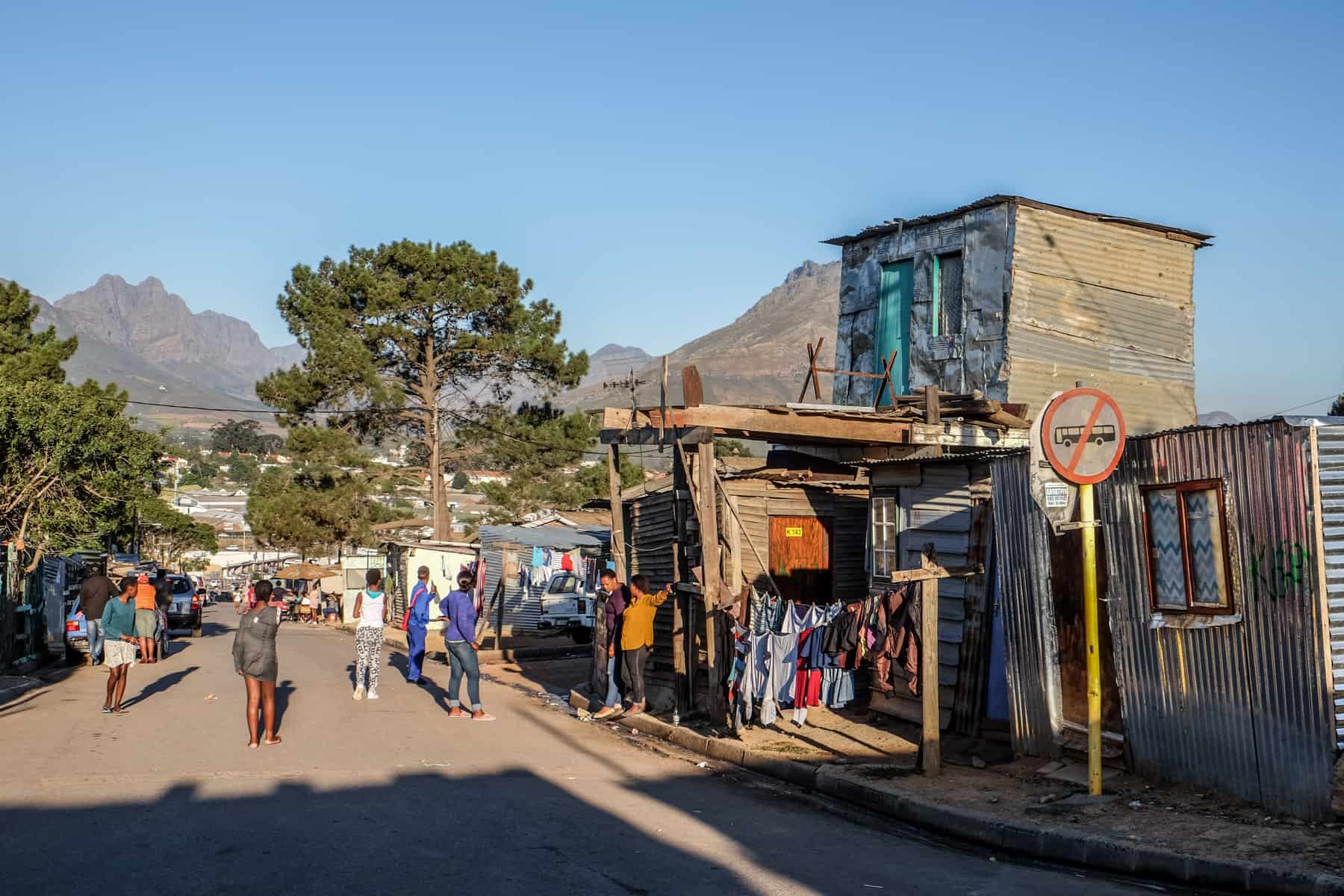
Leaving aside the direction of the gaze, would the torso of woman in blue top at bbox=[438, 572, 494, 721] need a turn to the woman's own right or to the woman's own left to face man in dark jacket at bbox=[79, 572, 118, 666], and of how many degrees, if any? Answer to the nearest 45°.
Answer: approximately 90° to the woman's own left

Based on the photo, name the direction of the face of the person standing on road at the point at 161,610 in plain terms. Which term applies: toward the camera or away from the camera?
away from the camera

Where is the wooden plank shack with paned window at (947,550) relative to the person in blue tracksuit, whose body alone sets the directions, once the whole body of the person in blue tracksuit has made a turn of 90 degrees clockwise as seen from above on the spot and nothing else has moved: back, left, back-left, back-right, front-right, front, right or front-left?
front-left

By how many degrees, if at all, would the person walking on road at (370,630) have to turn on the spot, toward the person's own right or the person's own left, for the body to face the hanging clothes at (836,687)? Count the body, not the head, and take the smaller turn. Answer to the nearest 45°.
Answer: approximately 135° to the person's own right

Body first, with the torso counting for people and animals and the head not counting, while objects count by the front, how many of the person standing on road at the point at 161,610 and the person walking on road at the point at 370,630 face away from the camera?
2

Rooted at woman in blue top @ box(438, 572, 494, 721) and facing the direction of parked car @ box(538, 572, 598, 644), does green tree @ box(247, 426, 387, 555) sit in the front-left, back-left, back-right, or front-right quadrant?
front-left

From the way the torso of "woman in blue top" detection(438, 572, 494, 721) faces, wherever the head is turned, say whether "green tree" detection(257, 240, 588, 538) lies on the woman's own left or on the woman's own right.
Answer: on the woman's own left

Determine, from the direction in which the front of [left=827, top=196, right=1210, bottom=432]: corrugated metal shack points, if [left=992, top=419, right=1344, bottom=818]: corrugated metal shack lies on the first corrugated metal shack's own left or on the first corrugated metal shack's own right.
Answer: on the first corrugated metal shack's own left

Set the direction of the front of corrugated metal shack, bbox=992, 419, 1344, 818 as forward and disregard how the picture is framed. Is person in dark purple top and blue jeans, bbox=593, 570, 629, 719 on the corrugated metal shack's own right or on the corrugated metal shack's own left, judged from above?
on the corrugated metal shack's own right

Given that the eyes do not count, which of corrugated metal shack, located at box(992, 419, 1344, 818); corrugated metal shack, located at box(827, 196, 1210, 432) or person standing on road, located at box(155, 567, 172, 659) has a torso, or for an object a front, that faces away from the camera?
the person standing on road

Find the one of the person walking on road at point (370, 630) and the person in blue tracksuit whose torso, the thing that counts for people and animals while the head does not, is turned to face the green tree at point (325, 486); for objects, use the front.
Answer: the person walking on road

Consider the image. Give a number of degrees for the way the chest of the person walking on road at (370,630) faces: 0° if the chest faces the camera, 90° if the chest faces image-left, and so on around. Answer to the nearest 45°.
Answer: approximately 180°
